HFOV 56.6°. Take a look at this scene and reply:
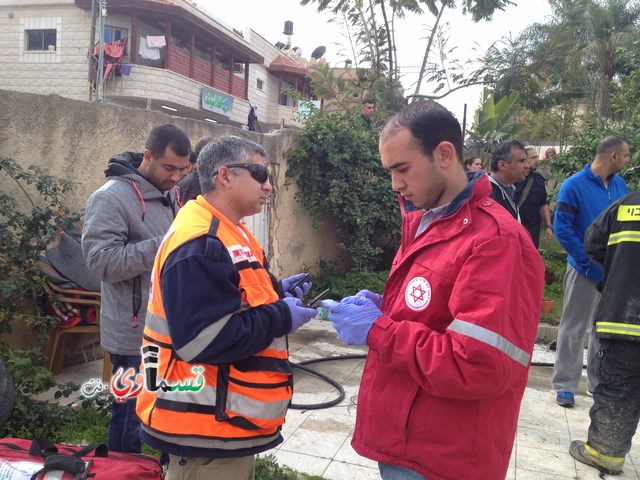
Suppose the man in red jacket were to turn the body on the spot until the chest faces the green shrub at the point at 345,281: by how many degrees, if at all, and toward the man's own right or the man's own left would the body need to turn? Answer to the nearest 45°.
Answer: approximately 135° to the man's own right

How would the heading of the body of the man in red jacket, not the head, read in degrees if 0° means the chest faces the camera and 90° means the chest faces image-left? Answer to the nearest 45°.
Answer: approximately 45°

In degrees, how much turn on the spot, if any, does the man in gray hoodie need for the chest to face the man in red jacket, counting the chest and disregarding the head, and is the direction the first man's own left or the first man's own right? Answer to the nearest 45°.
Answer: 0° — they already face them

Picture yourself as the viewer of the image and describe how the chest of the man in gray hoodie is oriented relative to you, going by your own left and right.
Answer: facing the viewer and to the right of the viewer

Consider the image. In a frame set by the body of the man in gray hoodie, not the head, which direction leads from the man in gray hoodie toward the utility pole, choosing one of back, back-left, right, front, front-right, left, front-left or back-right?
back-left

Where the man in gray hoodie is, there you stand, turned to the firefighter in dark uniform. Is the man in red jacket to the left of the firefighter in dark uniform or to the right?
right

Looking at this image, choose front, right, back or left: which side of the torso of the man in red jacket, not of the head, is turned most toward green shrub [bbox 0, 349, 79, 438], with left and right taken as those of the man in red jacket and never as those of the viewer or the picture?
right

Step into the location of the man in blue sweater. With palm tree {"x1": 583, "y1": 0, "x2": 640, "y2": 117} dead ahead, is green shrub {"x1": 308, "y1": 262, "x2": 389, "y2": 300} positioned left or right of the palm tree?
left

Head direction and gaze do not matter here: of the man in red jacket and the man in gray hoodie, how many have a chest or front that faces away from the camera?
0

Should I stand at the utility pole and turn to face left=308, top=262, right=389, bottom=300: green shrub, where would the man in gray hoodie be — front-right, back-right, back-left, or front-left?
front-right

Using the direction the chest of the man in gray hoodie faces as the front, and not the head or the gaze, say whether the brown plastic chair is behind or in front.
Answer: behind

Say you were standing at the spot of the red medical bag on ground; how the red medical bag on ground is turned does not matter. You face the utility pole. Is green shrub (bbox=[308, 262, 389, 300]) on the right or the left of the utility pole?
right
